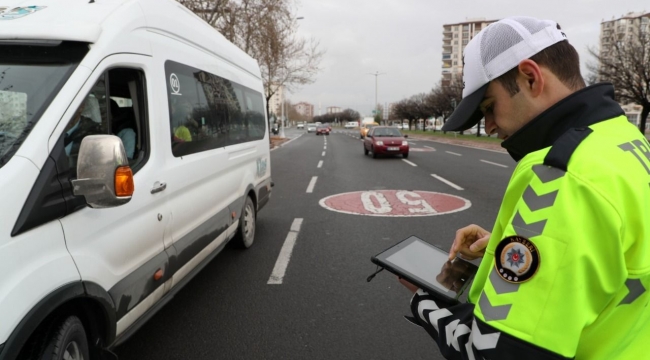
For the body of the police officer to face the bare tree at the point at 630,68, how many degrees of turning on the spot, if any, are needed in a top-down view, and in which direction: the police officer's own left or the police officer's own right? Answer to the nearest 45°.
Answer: approximately 45° to the police officer's own right

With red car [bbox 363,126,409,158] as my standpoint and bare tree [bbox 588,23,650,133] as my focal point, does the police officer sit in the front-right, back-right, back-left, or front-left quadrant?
back-right

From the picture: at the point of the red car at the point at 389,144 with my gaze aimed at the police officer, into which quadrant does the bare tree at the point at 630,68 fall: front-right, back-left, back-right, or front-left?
back-left

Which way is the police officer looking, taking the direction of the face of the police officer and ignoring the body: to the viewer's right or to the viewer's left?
to the viewer's left

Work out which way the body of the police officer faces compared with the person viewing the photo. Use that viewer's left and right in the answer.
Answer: facing away from the viewer and to the left of the viewer

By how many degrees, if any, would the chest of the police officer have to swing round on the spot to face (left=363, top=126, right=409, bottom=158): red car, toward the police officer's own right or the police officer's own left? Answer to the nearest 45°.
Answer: approximately 45° to the police officer's own right
